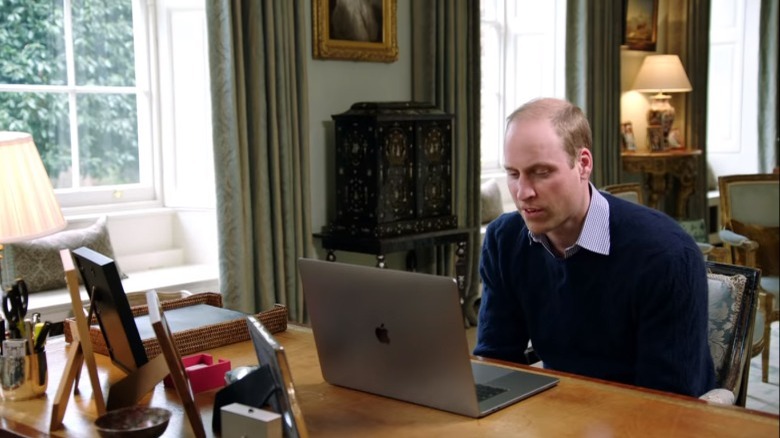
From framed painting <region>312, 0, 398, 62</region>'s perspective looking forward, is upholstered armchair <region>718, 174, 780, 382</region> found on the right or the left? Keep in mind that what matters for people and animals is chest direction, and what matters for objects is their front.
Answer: on its left

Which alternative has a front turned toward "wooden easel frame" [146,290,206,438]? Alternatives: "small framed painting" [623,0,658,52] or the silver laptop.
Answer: the small framed painting

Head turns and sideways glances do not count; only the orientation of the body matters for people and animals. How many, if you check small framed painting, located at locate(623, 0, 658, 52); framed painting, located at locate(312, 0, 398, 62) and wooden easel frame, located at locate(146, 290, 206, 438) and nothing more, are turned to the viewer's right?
1

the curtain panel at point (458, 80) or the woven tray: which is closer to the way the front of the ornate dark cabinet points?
the woven tray

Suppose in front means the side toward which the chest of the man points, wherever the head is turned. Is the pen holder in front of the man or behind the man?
in front

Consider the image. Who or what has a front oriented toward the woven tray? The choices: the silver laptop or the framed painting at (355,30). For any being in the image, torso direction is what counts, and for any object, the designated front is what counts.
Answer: the framed painting

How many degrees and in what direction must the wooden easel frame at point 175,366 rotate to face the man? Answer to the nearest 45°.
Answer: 0° — it already faces them

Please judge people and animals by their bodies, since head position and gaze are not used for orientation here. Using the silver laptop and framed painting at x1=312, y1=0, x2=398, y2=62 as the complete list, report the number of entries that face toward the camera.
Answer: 1

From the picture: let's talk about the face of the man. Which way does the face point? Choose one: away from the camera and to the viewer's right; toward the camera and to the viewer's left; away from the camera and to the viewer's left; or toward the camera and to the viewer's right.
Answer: toward the camera and to the viewer's left

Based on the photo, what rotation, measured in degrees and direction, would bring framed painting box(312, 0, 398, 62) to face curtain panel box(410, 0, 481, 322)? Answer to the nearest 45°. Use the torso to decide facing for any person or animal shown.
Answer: approximately 135° to its left

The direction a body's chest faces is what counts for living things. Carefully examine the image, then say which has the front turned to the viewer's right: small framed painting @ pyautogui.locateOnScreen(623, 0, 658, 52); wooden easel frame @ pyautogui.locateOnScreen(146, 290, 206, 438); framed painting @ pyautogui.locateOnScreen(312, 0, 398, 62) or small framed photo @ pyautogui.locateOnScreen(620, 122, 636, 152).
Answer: the wooden easel frame

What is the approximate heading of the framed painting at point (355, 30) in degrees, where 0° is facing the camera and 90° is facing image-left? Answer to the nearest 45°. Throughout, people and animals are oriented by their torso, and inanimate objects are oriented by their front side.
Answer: approximately 0°

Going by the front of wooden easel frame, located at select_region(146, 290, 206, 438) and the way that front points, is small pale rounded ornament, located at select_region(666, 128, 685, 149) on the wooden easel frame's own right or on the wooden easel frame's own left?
on the wooden easel frame's own left

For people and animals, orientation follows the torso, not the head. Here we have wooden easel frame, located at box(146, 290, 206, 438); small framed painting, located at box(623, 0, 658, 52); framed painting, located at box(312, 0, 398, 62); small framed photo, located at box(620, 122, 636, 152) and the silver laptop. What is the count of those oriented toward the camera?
3

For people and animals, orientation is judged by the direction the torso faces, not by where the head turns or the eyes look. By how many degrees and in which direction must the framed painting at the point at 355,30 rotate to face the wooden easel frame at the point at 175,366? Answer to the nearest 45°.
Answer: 0° — it already faces it

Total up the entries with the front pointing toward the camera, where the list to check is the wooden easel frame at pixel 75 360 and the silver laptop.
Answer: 0
